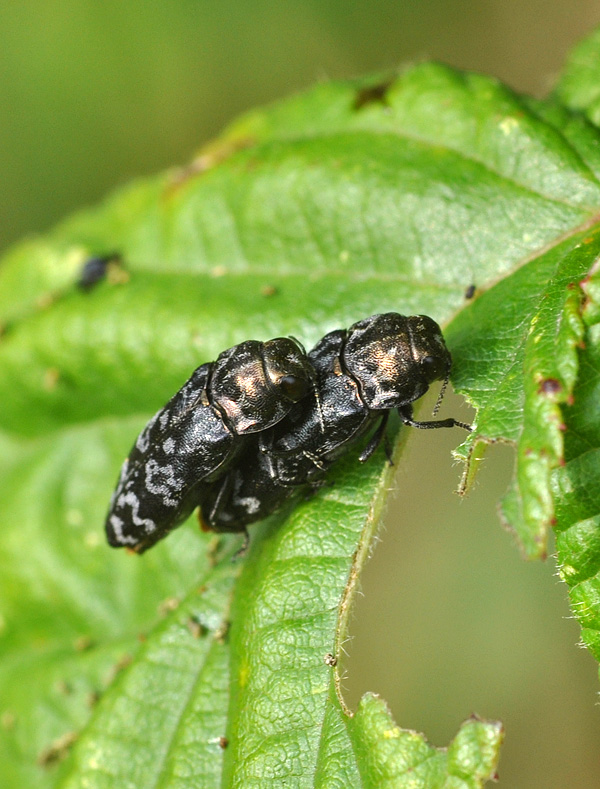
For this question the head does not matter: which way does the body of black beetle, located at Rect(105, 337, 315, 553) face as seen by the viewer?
to the viewer's right

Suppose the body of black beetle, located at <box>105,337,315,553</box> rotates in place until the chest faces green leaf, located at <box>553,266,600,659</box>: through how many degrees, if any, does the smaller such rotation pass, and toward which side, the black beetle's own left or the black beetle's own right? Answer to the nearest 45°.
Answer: approximately 45° to the black beetle's own right

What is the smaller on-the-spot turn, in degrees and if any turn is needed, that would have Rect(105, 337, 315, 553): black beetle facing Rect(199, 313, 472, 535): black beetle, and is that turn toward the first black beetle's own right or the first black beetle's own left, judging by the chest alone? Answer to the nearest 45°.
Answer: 0° — it already faces it
